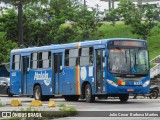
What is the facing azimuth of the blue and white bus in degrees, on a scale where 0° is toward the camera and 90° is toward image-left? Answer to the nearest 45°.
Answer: approximately 315°
